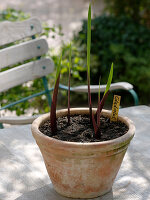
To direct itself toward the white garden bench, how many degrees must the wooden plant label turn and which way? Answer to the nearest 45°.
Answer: approximately 135° to its right

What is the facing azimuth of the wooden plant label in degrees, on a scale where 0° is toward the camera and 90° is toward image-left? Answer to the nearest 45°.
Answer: approximately 0°

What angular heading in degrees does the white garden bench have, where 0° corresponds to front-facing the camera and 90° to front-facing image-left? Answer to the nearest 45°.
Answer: approximately 315°
